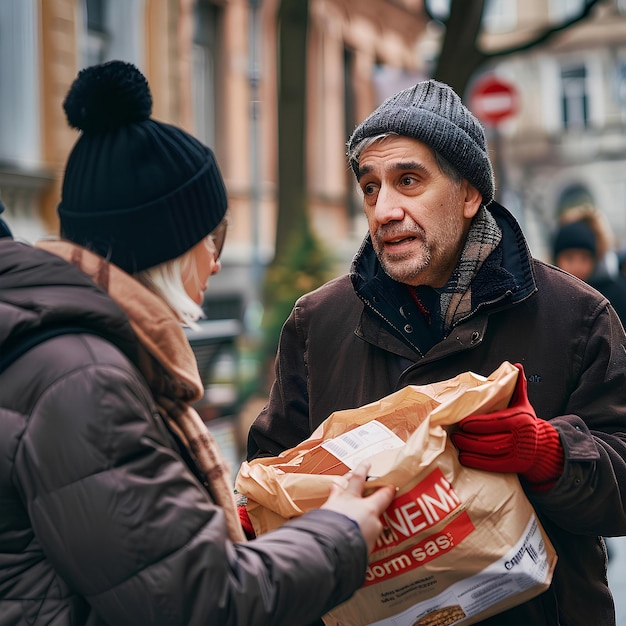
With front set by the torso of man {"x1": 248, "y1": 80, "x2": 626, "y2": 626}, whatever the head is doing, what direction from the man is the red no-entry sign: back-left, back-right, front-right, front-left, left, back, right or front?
back-right

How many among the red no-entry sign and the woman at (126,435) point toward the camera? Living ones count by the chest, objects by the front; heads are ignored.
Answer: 1

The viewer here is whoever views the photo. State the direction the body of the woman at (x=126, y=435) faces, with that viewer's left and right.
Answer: facing away from the viewer and to the right of the viewer

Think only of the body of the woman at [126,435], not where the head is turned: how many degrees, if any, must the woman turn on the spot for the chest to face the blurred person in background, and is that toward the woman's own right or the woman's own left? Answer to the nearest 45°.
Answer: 0° — they already face them

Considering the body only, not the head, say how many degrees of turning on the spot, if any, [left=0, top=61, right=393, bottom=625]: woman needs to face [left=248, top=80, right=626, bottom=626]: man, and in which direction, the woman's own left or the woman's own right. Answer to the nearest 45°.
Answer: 0° — they already face them

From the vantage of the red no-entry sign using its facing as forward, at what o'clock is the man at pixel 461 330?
The man is roughly at 12 o'clock from the red no-entry sign.

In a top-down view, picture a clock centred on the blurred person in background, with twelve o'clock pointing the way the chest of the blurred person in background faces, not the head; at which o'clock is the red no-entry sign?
The red no-entry sign is roughly at 4 o'clock from the blurred person in background.

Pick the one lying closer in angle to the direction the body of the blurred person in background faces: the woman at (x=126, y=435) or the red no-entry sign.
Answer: the woman

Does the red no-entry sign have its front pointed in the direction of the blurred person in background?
yes

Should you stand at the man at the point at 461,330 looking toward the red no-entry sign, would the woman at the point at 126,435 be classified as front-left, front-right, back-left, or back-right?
back-left

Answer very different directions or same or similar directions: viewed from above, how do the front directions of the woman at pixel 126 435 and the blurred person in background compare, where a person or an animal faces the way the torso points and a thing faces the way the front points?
very different directions

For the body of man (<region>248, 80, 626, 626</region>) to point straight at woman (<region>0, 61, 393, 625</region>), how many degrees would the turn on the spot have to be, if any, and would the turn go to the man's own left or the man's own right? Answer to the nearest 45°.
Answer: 0° — they already face them
